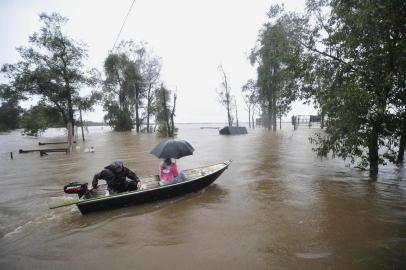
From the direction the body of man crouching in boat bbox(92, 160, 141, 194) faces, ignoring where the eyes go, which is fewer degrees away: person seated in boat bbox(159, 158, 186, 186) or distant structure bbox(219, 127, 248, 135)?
the person seated in boat

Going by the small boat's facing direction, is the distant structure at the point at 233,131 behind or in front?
in front

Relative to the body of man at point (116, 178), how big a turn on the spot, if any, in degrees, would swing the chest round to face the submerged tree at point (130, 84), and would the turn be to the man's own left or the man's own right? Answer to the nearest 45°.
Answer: approximately 135° to the man's own left

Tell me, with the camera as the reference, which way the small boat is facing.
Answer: facing away from the viewer and to the right of the viewer

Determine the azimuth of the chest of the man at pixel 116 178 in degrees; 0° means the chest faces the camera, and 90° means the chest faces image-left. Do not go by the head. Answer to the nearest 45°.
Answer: approximately 315°

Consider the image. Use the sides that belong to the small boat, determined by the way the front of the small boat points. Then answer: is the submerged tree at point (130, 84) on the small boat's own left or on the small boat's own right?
on the small boat's own left
